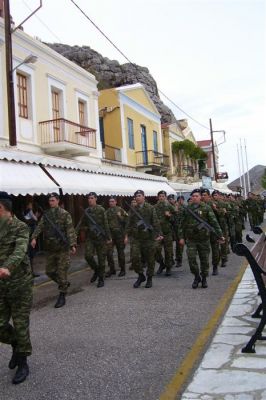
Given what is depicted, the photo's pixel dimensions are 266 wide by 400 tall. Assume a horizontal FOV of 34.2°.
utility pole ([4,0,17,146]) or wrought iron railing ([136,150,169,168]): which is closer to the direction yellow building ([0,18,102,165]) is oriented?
the utility pole

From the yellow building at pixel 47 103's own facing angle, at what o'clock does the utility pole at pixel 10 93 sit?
The utility pole is roughly at 2 o'clock from the yellow building.

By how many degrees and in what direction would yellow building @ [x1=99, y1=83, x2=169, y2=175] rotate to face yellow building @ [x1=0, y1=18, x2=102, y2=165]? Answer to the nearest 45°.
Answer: approximately 45° to its right

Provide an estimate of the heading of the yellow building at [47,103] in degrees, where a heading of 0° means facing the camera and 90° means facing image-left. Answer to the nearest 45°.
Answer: approximately 315°

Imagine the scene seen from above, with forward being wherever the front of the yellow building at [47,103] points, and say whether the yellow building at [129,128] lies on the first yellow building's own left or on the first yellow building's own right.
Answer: on the first yellow building's own left

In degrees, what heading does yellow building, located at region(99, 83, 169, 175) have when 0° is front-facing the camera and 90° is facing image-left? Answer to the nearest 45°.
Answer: approximately 315°

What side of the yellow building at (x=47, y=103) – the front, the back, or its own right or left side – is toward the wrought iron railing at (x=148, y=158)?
left
